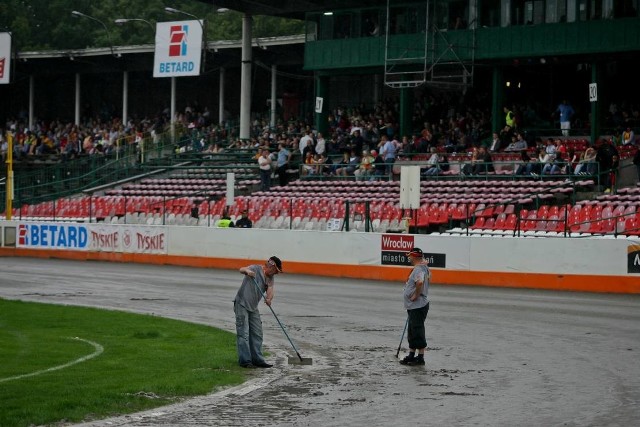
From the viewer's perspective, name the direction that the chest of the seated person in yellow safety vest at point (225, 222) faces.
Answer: toward the camera

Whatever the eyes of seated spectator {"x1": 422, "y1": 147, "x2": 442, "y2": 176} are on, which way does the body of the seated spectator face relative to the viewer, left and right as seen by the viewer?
facing the viewer and to the left of the viewer

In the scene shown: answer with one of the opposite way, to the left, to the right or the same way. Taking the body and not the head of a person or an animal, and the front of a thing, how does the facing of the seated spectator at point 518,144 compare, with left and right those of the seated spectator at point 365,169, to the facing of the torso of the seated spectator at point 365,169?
the same way

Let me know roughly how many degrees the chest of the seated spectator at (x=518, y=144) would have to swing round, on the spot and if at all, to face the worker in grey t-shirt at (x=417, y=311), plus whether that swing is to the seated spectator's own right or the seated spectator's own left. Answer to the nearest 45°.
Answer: approximately 45° to the seated spectator's own left

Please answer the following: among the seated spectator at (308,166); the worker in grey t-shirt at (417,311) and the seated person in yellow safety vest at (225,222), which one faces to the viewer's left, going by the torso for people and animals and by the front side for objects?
the worker in grey t-shirt

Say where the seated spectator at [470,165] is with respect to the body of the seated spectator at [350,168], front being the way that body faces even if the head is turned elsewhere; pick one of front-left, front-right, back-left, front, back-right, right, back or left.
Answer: left

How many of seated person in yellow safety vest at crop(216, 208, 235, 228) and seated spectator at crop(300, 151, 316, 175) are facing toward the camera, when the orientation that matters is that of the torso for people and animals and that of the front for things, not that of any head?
2

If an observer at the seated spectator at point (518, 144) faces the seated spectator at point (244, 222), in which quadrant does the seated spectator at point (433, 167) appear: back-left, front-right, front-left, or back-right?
front-right

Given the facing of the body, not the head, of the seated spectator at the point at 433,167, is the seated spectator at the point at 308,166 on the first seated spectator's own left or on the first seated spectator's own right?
on the first seated spectator's own right

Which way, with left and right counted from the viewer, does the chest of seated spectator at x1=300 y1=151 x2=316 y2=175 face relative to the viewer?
facing the viewer

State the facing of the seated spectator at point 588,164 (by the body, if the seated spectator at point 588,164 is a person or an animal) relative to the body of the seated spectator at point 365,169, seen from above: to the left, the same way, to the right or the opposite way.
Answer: the same way

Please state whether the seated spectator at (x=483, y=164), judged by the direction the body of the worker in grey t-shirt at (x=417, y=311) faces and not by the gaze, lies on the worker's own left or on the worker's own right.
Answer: on the worker's own right

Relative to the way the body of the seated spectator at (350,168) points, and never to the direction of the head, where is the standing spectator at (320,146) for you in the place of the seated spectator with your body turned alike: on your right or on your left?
on your right
